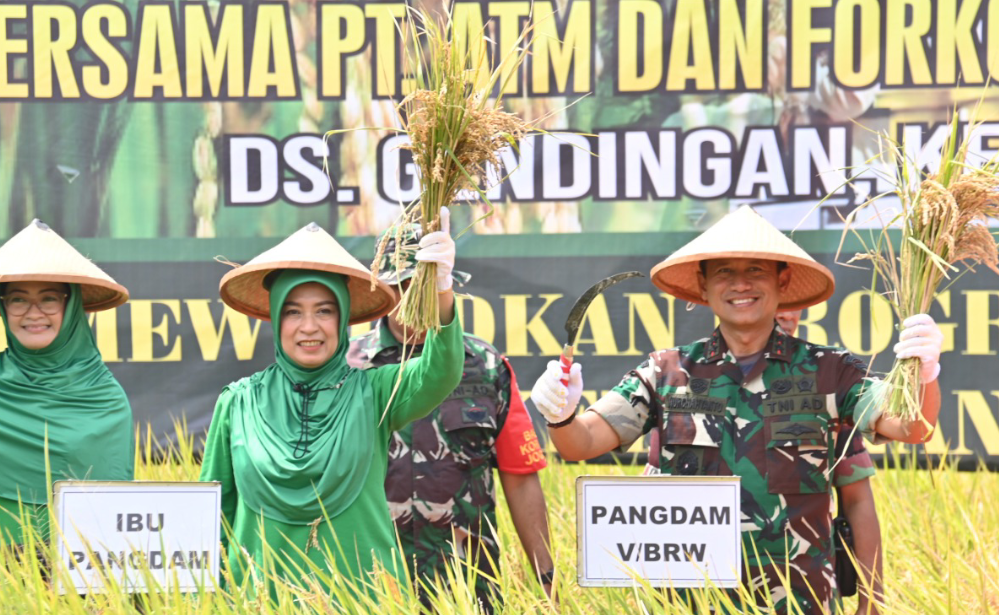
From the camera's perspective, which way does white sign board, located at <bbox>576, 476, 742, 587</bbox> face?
toward the camera

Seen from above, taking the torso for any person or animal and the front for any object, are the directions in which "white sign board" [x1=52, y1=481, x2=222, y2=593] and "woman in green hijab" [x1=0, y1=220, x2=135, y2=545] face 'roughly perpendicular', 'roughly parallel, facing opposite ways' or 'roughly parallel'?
roughly parallel

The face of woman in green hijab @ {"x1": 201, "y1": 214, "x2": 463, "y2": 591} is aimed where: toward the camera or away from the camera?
toward the camera

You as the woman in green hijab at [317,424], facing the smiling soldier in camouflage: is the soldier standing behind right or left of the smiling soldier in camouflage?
left

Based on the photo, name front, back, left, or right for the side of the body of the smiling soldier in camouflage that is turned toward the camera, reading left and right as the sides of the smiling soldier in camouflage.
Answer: front

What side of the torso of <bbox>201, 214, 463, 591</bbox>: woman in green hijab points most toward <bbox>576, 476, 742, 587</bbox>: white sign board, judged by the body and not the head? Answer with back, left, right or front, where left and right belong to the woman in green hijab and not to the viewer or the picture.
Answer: left

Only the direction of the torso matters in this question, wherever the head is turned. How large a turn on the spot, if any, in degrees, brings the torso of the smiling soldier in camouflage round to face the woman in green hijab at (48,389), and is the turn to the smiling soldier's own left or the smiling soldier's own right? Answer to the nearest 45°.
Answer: approximately 90° to the smiling soldier's own right

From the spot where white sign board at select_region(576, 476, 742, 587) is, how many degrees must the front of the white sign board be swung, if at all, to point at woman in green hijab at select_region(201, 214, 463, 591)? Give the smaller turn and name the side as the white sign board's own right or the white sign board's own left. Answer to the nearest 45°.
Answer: approximately 90° to the white sign board's own right

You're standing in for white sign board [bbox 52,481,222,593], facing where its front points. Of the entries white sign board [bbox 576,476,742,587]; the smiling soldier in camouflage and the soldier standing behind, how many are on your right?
0

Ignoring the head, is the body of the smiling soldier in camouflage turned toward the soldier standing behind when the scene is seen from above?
no

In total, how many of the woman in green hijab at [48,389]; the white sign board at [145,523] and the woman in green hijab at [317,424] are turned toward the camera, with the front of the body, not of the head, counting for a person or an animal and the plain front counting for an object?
3

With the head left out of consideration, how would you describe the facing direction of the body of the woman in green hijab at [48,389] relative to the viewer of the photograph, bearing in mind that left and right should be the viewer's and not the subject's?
facing the viewer

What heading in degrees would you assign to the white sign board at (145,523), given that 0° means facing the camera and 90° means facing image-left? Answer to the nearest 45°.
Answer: approximately 0°

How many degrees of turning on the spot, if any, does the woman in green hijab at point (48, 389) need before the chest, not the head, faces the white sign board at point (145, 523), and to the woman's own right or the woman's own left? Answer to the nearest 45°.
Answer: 0° — they already face it

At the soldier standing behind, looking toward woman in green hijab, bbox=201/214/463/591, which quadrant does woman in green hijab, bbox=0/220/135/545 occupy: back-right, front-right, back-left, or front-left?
front-right

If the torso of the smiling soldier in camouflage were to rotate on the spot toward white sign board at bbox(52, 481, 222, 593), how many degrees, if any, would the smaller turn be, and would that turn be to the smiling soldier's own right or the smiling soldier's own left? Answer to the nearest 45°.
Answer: approximately 45° to the smiling soldier's own right

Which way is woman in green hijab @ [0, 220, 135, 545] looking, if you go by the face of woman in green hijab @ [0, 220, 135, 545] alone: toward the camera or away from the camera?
toward the camera

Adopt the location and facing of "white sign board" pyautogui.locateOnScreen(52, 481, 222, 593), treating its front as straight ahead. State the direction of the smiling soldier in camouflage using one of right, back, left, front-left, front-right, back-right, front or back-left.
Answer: left
